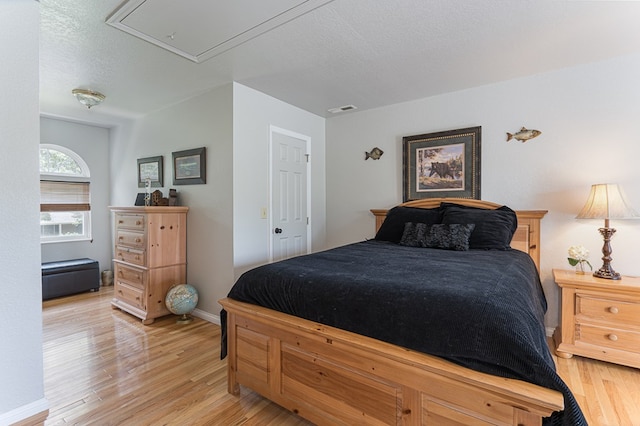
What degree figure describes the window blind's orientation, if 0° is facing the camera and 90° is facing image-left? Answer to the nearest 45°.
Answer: approximately 0°

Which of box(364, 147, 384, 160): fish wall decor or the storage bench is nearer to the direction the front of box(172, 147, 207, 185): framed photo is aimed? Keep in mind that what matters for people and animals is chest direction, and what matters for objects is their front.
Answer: the storage bench

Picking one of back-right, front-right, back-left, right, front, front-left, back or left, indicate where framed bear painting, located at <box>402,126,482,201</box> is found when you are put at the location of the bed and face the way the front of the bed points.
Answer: back-right

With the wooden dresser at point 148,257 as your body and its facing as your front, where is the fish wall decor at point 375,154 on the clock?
The fish wall decor is roughly at 8 o'clock from the wooden dresser.

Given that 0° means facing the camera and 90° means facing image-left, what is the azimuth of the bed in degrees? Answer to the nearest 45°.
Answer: approximately 45°
